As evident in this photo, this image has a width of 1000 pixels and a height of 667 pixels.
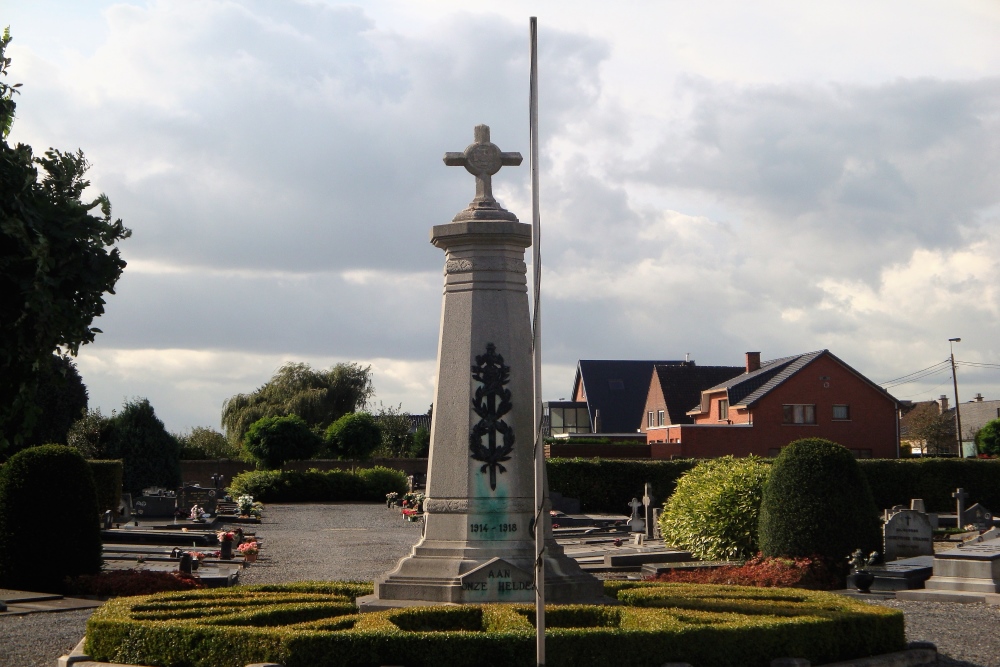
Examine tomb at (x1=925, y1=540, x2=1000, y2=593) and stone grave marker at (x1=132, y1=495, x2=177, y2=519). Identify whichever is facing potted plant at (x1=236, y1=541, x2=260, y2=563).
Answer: the stone grave marker

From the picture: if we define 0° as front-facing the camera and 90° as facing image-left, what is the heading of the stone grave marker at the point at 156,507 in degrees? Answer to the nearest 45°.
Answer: approximately 0°

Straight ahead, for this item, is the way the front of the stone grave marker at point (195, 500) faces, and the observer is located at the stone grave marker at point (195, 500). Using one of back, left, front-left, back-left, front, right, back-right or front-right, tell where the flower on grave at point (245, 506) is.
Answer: left

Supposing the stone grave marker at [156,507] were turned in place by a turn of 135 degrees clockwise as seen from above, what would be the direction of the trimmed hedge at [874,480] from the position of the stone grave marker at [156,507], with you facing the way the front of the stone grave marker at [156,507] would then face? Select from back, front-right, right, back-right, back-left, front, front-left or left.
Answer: back-right

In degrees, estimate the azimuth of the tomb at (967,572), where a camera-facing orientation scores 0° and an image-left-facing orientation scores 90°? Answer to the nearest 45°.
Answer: approximately 0°

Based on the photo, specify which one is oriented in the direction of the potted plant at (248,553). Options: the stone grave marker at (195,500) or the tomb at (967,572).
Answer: the stone grave marker

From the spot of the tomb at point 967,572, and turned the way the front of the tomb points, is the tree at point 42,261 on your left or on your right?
on your right

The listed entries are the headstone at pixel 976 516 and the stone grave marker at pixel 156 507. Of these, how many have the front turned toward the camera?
2

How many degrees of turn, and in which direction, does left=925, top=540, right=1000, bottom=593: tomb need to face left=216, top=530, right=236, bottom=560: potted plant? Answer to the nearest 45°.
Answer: approximately 90° to its right

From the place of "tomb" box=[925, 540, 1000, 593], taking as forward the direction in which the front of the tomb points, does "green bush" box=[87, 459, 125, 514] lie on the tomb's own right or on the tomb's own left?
on the tomb's own right

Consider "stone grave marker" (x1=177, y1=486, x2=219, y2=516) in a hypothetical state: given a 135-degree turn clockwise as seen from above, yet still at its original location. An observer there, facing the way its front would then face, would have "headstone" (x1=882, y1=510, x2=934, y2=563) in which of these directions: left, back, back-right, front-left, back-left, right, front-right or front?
back
